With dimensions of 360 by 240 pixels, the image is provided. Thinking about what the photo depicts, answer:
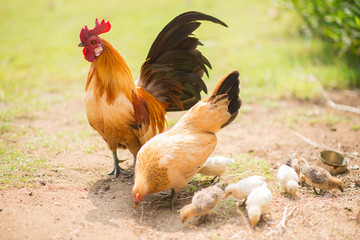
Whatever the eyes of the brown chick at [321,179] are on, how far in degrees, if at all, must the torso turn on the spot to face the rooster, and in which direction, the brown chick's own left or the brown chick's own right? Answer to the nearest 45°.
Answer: approximately 180°

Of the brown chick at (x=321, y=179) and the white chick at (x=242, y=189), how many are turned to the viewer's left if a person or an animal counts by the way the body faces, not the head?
1

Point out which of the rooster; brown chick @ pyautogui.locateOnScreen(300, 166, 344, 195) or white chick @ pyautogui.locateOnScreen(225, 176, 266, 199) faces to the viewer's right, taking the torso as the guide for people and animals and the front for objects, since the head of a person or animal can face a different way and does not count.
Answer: the brown chick

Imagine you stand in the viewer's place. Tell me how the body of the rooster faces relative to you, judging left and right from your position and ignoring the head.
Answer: facing the viewer and to the left of the viewer

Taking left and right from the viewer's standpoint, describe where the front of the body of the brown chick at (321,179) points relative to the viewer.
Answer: facing to the right of the viewer

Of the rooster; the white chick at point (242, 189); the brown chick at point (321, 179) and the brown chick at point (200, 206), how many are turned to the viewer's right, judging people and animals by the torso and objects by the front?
1

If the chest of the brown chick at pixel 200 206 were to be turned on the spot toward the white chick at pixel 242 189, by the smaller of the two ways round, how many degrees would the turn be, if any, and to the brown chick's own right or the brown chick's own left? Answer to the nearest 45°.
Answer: approximately 180°

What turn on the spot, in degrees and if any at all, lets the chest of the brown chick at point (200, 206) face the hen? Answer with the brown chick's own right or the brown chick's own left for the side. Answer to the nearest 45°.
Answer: approximately 135° to the brown chick's own right

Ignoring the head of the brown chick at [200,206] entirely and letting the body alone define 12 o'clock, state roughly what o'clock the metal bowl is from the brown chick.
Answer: The metal bowl is roughly at 6 o'clock from the brown chick.

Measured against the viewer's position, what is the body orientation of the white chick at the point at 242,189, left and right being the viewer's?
facing to the left of the viewer

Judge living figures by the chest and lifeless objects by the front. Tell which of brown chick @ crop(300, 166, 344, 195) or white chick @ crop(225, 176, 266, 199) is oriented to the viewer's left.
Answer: the white chick
